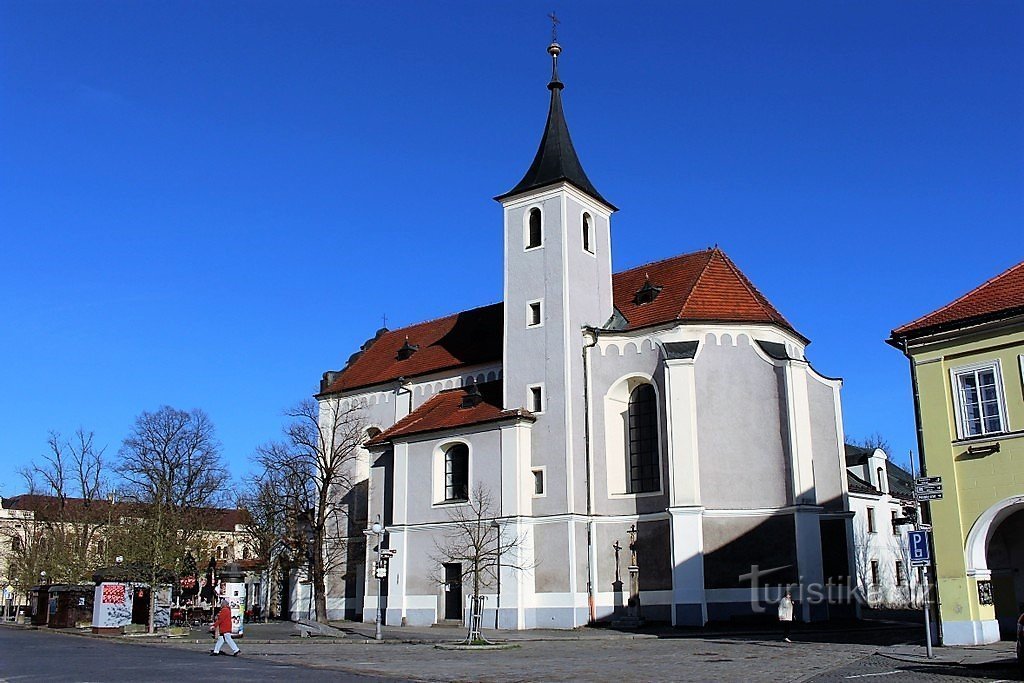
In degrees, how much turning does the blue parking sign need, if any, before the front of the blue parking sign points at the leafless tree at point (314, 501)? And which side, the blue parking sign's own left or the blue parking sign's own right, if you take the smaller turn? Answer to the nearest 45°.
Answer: approximately 135° to the blue parking sign's own right

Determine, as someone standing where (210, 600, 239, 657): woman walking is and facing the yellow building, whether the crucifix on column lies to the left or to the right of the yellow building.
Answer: left

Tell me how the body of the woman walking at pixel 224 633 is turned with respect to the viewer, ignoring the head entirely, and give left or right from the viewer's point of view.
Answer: facing to the left of the viewer

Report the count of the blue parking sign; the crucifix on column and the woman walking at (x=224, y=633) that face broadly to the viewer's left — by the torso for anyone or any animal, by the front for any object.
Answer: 1

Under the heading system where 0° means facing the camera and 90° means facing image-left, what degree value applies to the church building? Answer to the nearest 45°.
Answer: approximately 135°

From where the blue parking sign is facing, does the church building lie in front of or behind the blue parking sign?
behind

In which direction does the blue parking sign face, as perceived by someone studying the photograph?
facing the viewer

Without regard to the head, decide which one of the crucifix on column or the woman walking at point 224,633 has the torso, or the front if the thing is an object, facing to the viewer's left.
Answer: the woman walking

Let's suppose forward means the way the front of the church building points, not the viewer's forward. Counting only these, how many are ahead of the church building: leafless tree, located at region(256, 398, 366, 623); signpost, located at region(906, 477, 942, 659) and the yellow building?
1

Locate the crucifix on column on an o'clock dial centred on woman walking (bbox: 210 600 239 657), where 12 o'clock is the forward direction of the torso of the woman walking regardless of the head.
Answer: The crucifix on column is roughly at 5 o'clock from the woman walking.

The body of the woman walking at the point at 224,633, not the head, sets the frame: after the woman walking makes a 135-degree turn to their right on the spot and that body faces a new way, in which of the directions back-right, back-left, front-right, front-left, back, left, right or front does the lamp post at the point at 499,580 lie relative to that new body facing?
front

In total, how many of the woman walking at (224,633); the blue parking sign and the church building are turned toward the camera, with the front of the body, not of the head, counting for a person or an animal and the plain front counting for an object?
1
